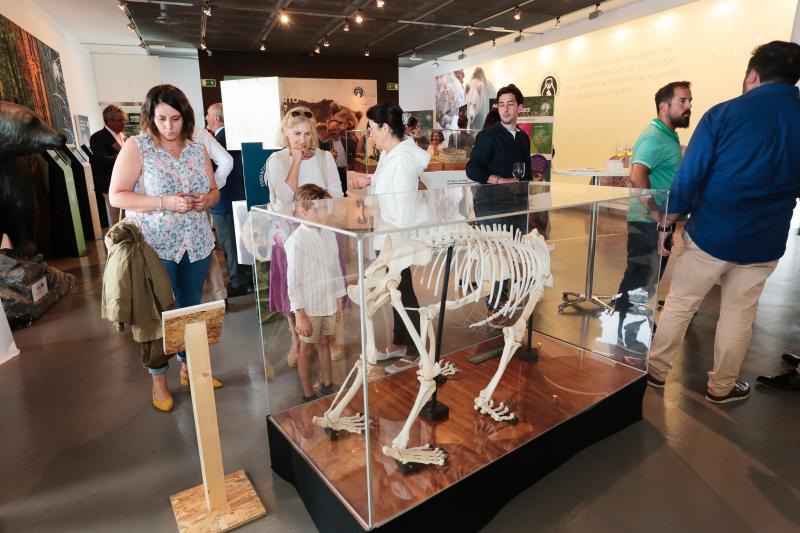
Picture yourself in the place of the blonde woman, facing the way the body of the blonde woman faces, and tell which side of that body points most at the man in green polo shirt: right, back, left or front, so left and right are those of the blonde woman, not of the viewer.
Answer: left

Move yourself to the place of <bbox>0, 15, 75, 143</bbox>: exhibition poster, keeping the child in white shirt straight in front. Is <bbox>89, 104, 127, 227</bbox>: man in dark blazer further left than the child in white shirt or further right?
left

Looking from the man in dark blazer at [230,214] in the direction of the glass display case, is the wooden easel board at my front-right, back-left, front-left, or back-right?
front-right

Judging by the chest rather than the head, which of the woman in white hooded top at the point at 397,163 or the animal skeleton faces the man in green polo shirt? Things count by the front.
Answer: the animal skeleton

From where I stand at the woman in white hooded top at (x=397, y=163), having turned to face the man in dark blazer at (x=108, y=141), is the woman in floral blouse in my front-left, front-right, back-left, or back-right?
front-left

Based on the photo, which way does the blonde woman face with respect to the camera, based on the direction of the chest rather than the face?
toward the camera

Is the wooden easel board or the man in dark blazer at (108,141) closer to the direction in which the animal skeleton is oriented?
the man in dark blazer

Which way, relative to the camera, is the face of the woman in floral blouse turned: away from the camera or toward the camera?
toward the camera

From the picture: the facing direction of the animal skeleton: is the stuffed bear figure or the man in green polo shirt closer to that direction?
the man in green polo shirt

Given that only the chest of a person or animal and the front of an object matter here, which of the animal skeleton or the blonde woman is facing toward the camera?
the blonde woman

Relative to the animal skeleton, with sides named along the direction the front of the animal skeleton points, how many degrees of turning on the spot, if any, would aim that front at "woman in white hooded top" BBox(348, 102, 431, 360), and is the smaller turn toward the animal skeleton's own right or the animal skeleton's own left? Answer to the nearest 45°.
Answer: approximately 45° to the animal skeleton's own left

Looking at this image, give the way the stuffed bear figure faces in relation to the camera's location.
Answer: facing to the right of the viewer

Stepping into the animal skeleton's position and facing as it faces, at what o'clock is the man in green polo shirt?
The man in green polo shirt is roughly at 12 o'clock from the animal skeleton.

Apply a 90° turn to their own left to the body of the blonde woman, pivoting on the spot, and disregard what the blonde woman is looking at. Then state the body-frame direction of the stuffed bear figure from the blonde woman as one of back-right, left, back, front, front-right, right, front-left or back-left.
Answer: back-left

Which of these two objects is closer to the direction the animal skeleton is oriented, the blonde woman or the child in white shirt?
the blonde woman
